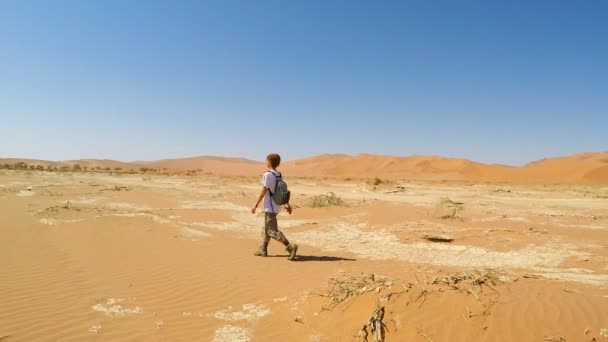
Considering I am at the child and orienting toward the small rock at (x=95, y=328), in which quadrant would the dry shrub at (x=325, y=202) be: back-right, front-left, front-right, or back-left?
back-right

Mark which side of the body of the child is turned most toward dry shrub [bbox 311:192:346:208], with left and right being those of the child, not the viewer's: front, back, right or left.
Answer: right

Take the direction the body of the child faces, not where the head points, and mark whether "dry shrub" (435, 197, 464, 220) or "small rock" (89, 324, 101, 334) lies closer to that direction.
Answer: the small rock

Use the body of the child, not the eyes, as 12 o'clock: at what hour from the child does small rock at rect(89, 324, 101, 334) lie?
The small rock is roughly at 10 o'clock from the child.

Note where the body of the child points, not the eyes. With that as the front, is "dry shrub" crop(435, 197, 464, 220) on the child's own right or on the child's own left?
on the child's own right

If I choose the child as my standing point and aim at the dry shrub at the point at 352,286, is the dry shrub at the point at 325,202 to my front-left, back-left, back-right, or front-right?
back-left

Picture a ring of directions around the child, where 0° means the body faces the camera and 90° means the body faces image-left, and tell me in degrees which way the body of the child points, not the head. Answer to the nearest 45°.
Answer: approximately 90°

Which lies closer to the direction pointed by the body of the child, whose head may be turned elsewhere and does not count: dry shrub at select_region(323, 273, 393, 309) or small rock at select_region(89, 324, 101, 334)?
the small rock
